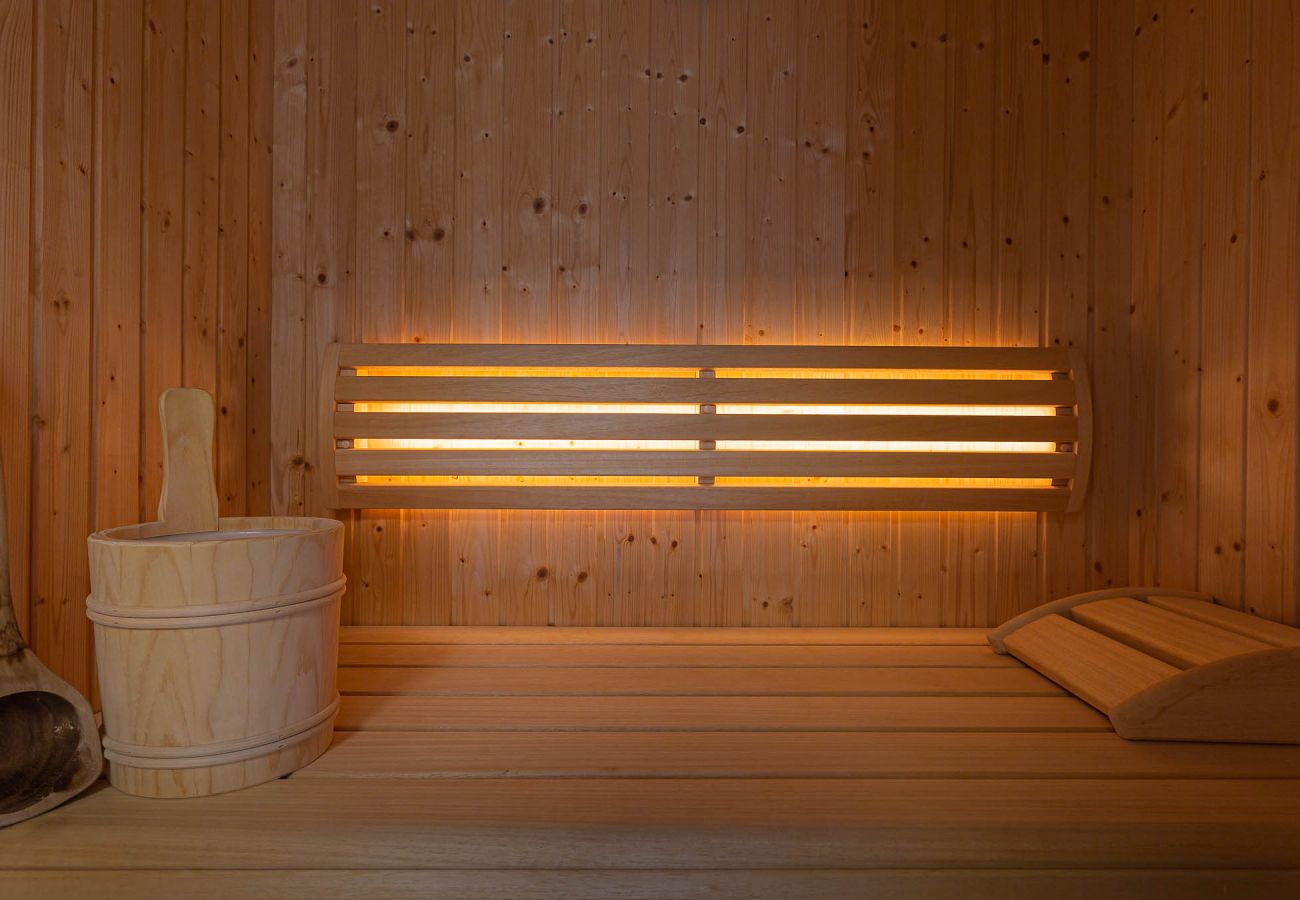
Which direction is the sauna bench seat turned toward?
toward the camera
